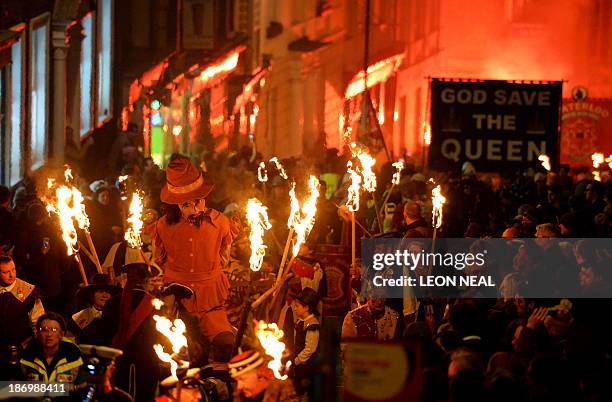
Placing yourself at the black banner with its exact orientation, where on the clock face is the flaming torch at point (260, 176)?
The flaming torch is roughly at 1 o'clock from the black banner.

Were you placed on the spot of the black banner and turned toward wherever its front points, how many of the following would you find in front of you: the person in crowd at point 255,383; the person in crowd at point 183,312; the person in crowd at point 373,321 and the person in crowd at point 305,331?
4

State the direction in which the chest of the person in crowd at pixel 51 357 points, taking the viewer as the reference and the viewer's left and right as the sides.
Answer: facing the viewer

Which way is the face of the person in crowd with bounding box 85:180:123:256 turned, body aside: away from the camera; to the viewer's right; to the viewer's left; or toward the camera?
toward the camera

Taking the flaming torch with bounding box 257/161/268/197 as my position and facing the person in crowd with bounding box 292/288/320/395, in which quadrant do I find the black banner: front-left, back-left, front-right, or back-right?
back-left

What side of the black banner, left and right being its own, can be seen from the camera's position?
front

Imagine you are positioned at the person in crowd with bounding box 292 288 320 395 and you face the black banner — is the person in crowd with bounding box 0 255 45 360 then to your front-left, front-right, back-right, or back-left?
back-left

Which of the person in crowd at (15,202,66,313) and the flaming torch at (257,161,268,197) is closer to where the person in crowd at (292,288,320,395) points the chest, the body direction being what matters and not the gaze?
the person in crowd

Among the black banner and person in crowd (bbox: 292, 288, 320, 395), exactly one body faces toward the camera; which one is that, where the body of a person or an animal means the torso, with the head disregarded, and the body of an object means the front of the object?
the black banner
